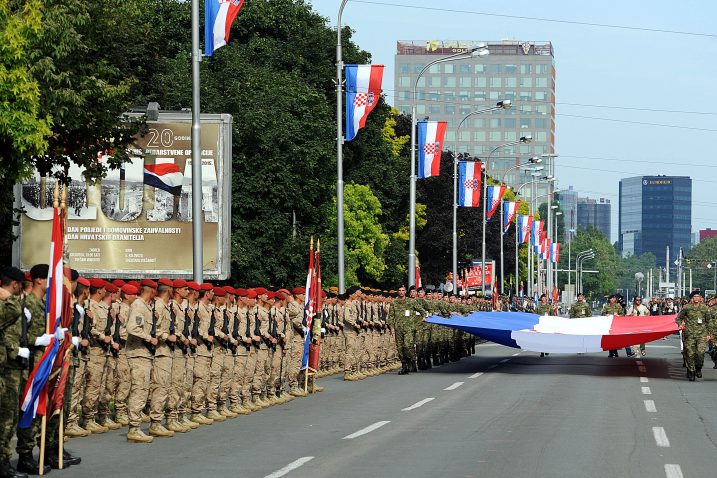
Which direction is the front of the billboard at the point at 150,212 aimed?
toward the camera

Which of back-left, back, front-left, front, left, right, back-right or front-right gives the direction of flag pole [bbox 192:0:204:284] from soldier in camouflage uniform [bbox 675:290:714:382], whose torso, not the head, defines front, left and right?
front-right

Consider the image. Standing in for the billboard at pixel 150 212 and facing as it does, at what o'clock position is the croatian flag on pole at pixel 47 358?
The croatian flag on pole is roughly at 12 o'clock from the billboard.

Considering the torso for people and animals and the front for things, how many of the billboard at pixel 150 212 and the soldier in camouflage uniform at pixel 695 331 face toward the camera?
2

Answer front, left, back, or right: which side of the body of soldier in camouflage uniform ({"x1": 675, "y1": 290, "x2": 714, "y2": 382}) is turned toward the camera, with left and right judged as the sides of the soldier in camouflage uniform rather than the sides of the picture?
front

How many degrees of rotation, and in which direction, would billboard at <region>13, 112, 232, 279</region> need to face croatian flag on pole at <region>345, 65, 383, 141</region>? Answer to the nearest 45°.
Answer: approximately 90° to its left

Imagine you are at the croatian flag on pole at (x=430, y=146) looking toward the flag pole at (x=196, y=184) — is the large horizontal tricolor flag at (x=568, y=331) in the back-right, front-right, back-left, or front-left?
front-left
